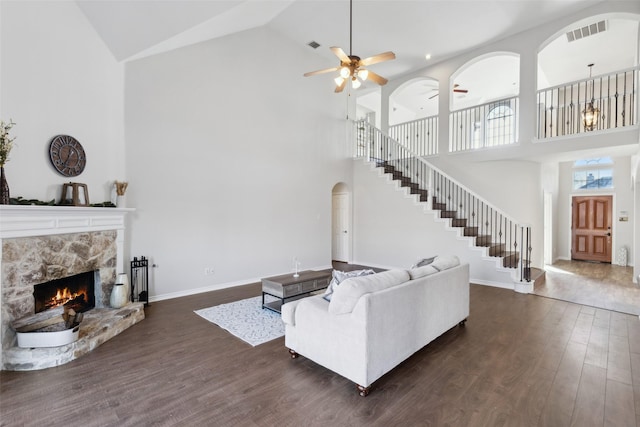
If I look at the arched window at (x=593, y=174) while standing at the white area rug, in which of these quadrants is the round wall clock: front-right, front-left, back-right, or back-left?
back-left

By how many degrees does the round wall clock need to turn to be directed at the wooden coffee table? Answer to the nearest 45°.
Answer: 0° — it already faces it

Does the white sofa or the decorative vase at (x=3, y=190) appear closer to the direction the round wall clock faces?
the white sofa

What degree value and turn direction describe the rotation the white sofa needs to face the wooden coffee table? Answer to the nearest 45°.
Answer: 0° — it already faces it

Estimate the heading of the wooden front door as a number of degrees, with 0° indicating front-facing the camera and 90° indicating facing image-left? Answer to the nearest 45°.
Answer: approximately 0°

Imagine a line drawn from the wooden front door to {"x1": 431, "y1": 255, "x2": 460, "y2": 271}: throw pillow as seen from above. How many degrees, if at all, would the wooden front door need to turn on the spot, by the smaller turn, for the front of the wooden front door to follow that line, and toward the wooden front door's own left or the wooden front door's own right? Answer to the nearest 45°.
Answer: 0° — it already faces it

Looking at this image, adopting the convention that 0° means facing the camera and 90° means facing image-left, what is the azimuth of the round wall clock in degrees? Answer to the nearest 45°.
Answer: approximately 315°

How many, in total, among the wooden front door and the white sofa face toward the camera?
1

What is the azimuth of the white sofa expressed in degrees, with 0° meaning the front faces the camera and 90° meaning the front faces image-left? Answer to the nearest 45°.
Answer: approximately 135°
